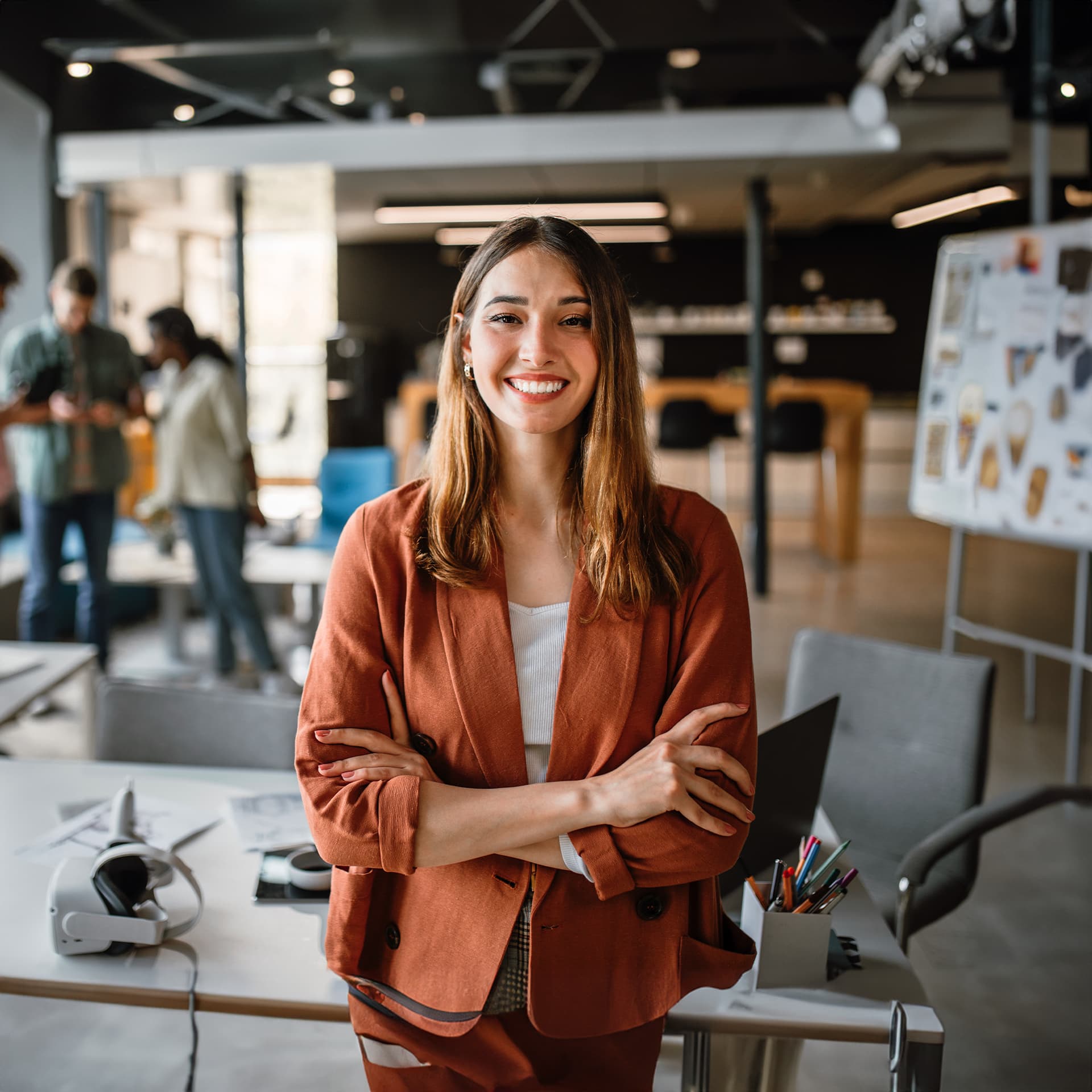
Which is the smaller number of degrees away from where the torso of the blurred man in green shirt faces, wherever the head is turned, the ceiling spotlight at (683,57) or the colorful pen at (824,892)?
the colorful pen

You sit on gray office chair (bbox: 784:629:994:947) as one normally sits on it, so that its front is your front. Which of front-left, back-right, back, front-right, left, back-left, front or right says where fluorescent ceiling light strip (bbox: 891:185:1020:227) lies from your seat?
back-right

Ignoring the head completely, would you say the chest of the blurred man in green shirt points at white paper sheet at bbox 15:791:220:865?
yes

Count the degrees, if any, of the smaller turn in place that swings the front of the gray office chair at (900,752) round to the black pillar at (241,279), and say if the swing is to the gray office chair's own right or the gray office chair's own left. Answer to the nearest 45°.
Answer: approximately 90° to the gray office chair's own right

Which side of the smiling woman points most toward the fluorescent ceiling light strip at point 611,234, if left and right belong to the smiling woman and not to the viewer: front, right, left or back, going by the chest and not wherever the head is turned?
back

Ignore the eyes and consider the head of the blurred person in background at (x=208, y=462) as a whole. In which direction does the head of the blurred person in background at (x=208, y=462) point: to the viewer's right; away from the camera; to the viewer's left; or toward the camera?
to the viewer's left

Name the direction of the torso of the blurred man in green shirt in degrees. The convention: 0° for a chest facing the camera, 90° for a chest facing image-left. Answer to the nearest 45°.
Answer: approximately 0°

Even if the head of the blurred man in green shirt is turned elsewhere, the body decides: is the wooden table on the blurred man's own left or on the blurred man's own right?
on the blurred man's own left

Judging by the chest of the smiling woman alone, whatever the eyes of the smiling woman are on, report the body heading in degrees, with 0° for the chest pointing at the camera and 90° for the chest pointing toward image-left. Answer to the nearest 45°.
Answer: approximately 0°

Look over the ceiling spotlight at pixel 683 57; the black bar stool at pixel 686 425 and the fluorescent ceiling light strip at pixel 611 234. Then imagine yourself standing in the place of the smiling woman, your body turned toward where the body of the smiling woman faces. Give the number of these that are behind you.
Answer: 3
